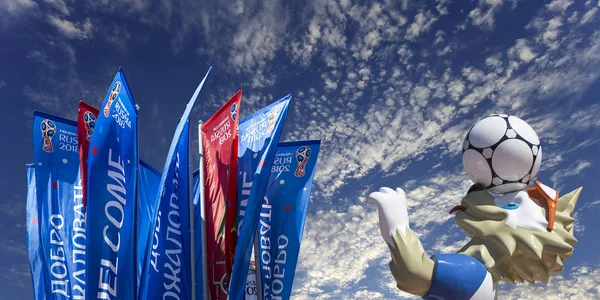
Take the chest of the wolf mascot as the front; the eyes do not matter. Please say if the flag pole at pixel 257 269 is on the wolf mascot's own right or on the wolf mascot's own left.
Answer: on the wolf mascot's own right

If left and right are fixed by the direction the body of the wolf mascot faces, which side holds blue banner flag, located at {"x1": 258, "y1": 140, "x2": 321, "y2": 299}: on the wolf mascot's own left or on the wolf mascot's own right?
on the wolf mascot's own right

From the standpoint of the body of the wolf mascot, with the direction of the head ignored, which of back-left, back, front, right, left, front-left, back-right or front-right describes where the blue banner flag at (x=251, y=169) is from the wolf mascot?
front-right

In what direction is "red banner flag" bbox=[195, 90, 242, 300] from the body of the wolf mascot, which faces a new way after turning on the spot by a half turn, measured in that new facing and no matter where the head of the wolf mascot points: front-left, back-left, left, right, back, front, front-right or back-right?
back-left

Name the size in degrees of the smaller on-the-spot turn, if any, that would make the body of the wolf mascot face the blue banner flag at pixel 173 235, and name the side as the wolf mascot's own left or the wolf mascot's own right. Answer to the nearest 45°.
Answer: approximately 45° to the wolf mascot's own right
